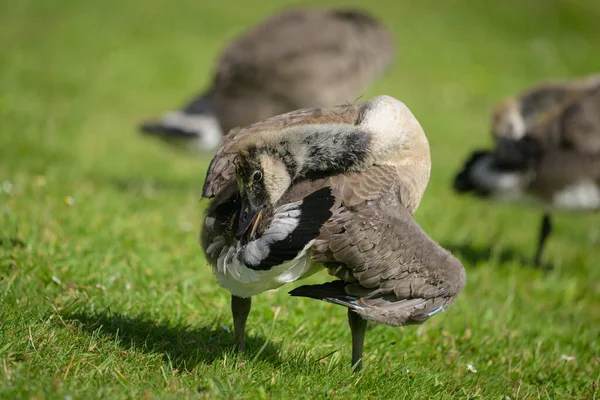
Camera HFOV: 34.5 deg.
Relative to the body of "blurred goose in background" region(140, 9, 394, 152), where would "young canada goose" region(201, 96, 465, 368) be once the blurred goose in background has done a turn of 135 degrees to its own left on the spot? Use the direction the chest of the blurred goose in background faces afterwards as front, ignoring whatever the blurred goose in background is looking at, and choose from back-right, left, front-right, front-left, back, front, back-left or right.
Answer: back-left

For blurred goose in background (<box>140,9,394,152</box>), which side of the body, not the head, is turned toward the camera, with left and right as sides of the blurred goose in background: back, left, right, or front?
right

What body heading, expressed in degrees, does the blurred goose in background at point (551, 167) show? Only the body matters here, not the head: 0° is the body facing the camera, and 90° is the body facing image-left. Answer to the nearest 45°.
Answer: approximately 270°

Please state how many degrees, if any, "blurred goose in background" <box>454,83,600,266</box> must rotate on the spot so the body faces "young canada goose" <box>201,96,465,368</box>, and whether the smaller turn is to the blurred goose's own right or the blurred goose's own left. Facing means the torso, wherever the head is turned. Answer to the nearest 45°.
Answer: approximately 90° to the blurred goose's own right
